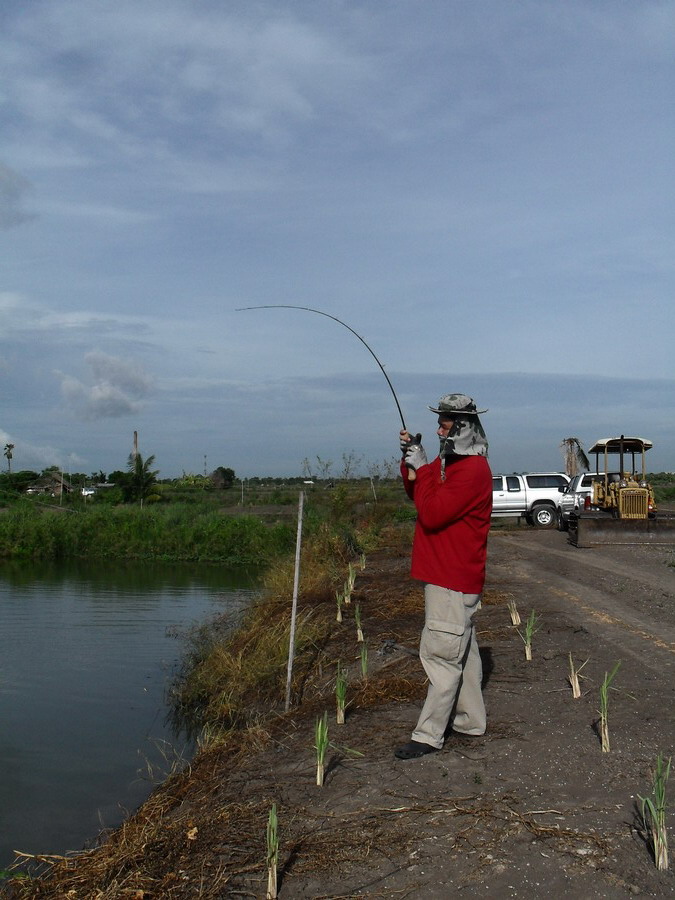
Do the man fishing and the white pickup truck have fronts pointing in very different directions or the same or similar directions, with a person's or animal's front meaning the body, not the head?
same or similar directions

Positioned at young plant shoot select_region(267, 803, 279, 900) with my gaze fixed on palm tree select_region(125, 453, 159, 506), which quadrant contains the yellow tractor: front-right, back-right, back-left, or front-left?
front-right

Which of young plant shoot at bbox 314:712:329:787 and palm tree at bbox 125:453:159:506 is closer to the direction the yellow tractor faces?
the young plant shoot

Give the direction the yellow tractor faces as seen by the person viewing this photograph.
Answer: facing the viewer

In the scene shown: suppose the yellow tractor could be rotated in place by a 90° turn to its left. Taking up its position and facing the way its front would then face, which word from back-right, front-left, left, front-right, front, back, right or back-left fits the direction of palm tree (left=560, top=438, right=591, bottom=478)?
left

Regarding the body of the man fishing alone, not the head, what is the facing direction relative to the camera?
to the viewer's left

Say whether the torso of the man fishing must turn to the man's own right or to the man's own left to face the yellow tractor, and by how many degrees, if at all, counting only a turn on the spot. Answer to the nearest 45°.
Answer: approximately 90° to the man's own right

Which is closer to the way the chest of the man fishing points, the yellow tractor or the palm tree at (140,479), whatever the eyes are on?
the palm tree

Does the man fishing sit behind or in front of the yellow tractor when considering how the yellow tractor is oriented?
in front

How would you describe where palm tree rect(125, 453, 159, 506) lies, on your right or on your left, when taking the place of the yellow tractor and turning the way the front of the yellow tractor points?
on your right

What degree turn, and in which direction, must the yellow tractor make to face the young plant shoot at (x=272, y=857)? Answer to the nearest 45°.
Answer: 0° — it already faces it

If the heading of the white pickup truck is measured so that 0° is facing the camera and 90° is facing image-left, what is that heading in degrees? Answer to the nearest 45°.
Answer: approximately 90°
